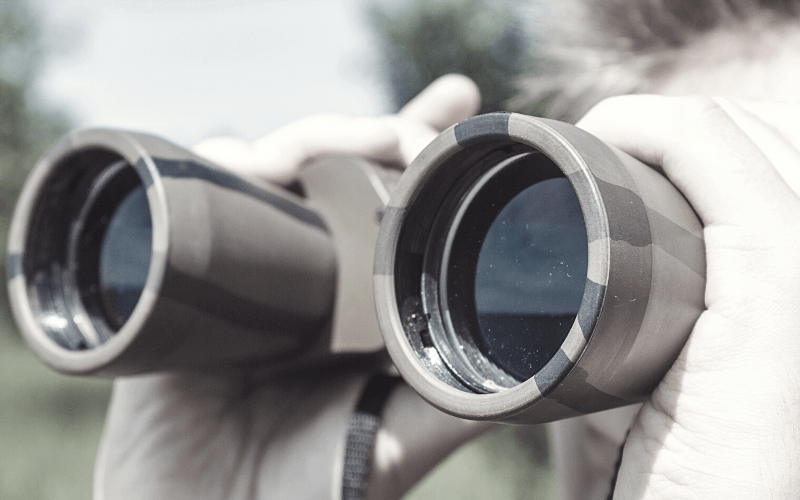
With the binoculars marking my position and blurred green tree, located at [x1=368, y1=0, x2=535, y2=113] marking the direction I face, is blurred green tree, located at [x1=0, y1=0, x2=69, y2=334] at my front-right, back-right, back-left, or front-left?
front-left

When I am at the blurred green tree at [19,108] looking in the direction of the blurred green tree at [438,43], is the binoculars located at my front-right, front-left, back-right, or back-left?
front-right

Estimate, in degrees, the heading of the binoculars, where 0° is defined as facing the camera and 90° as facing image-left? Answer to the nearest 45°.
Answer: approximately 45°

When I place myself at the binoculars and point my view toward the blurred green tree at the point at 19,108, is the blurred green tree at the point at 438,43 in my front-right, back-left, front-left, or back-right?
front-right

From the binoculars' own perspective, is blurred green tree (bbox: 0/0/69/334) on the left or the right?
on its right

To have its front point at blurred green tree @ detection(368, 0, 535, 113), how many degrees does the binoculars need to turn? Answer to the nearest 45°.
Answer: approximately 135° to its right
